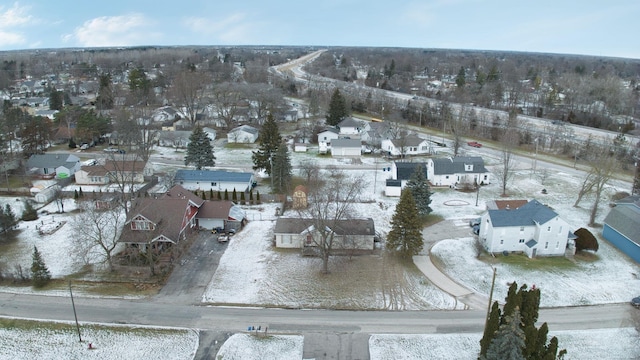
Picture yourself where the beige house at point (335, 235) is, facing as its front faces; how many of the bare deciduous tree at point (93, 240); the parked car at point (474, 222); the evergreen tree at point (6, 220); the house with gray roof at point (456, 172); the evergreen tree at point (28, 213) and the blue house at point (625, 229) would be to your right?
3

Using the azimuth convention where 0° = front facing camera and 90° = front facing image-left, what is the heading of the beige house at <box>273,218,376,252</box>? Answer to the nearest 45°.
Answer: approximately 0°

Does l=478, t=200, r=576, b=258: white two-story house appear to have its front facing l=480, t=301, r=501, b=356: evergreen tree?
yes

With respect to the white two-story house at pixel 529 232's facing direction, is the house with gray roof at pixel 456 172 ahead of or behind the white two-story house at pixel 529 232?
behind

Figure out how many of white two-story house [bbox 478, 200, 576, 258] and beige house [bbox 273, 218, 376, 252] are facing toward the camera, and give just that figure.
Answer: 2

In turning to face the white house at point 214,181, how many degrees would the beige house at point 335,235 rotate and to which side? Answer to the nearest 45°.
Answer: approximately 135° to its right

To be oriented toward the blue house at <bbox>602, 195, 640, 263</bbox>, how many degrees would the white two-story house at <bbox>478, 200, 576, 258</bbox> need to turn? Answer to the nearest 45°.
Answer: approximately 135° to its left

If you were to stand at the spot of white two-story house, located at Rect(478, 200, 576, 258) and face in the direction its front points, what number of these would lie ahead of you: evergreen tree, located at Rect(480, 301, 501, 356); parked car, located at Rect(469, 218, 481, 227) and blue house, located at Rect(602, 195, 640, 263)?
1

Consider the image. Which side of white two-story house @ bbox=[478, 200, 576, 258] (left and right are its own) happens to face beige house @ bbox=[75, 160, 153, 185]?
right
